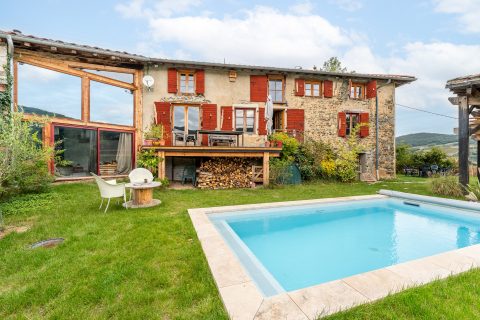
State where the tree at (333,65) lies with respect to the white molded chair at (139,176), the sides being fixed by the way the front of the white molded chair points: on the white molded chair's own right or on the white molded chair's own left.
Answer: on the white molded chair's own left

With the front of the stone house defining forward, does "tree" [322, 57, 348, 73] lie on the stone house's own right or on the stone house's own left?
on the stone house's own left

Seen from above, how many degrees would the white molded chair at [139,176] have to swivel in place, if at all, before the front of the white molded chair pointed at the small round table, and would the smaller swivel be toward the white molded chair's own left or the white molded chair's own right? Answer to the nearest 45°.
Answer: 0° — it already faces it

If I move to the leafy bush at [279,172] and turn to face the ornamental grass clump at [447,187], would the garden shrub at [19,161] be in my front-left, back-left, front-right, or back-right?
back-right

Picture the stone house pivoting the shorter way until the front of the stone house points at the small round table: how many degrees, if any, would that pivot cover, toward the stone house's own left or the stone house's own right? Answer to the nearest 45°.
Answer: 0° — it already faces it

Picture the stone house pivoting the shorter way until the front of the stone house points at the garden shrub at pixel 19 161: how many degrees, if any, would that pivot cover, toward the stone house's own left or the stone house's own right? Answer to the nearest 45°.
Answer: approximately 45° to the stone house's own right

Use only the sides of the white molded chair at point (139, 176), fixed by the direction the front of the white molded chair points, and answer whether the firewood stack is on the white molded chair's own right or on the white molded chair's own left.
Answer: on the white molded chair's own left

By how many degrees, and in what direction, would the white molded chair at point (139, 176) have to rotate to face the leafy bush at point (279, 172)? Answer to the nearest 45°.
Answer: approximately 90° to its left

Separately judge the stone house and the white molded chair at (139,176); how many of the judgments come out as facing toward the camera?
2

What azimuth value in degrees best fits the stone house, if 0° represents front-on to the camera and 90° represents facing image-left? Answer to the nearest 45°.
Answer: approximately 0°

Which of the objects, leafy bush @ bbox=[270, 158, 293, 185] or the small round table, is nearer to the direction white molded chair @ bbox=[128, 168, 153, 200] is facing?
the small round table
